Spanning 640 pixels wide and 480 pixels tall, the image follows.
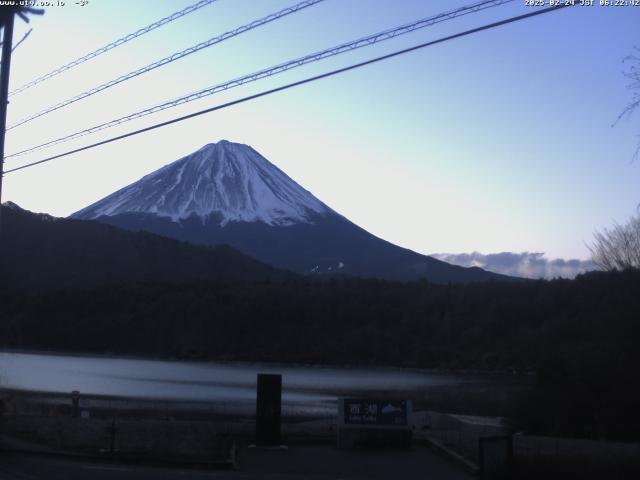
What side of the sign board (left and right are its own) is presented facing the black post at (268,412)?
right

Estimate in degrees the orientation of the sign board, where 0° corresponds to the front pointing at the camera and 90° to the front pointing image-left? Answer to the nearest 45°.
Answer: approximately 0°

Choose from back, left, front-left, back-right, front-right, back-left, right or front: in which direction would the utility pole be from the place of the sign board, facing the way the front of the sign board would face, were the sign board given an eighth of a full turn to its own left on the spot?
right
